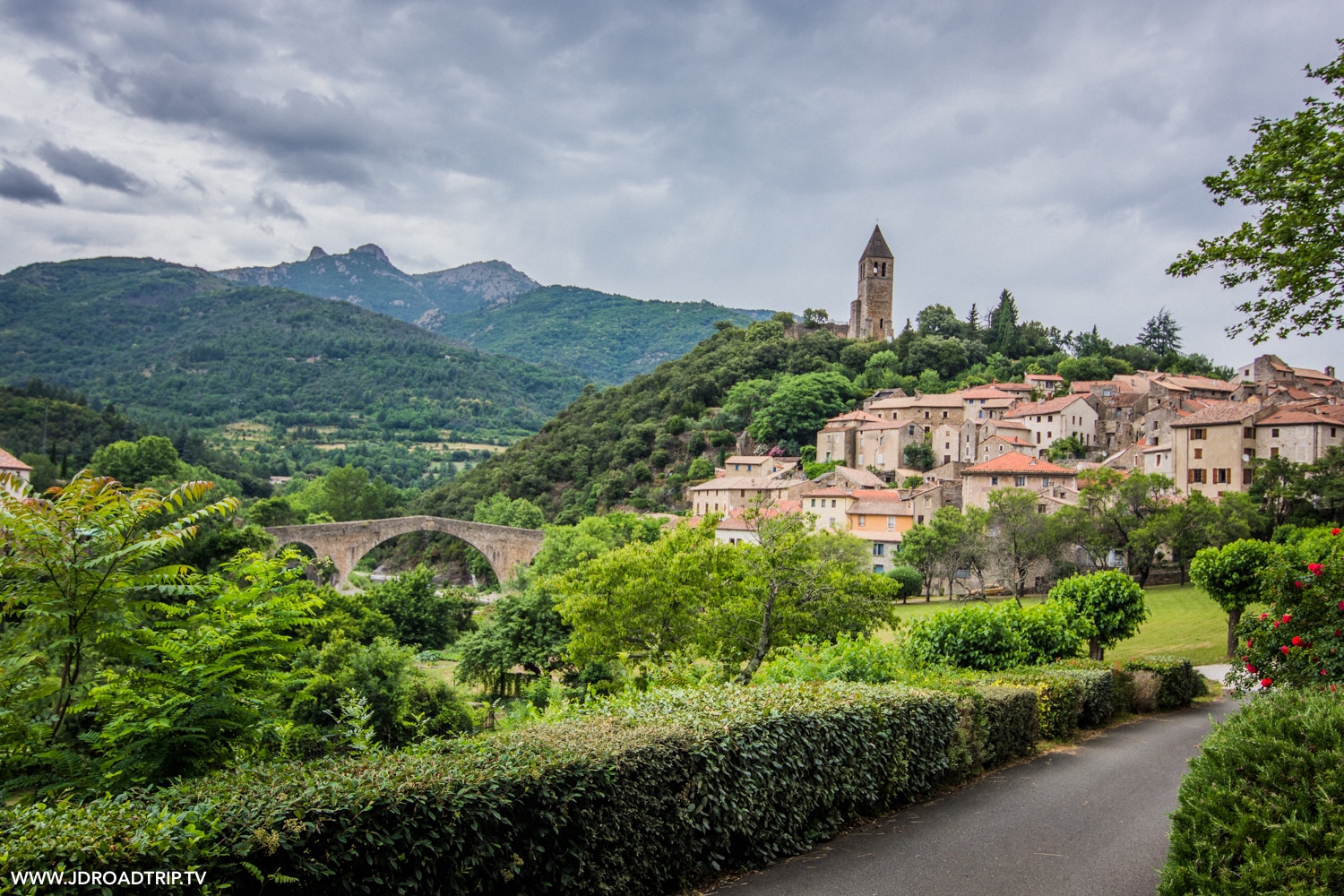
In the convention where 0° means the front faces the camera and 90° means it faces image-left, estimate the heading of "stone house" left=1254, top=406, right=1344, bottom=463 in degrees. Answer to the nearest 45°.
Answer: approximately 0°

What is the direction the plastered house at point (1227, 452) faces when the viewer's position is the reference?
facing the viewer

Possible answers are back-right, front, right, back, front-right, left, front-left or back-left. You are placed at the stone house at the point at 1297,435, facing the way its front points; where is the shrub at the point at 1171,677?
front

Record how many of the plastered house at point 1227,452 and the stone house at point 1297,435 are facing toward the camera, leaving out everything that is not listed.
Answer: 2

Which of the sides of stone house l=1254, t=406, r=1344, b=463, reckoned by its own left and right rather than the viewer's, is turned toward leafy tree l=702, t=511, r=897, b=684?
front

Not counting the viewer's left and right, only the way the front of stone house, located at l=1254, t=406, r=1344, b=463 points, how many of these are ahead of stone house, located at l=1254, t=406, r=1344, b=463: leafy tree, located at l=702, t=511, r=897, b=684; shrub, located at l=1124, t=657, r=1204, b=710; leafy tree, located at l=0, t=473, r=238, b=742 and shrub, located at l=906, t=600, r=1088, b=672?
4

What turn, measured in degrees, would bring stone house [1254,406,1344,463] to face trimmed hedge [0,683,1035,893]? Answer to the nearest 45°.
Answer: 0° — it already faces it

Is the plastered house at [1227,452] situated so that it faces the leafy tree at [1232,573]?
yes

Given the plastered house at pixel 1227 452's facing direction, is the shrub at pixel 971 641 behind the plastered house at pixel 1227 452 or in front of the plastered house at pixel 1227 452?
in front

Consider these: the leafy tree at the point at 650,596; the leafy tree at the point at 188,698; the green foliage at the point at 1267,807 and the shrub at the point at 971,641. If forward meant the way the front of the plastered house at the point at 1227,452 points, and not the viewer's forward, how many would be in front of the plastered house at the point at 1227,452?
4

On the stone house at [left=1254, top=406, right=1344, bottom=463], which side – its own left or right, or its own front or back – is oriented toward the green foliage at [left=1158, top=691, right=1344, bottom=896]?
front

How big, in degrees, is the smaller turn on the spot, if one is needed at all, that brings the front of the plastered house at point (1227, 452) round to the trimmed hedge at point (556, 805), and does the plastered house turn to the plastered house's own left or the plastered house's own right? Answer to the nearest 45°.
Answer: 0° — it already faces it

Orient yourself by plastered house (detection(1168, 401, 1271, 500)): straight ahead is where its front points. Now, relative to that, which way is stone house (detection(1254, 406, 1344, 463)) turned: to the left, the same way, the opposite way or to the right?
the same way

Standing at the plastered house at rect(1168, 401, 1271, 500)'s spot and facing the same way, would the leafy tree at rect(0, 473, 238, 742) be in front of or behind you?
in front

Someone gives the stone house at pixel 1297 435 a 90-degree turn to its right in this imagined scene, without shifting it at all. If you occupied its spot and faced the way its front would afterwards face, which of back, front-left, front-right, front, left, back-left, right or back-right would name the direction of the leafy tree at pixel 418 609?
front-left

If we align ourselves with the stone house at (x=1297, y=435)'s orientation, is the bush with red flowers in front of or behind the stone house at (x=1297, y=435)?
in front

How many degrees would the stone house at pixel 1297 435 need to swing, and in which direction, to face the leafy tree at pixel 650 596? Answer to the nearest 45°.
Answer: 0° — it already faces it
